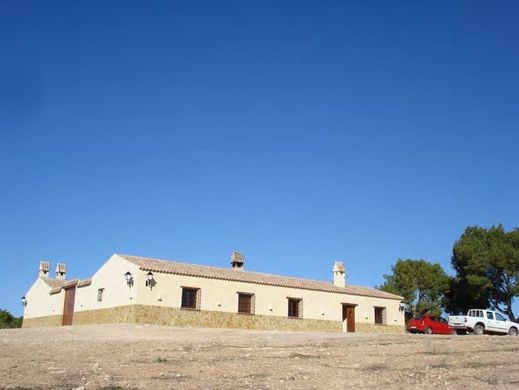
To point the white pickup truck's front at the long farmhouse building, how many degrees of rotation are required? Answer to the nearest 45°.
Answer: approximately 135° to its left

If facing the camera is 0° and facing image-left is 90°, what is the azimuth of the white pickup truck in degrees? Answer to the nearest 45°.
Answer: approximately 225°

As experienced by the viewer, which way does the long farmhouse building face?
facing the viewer and to the right of the viewer

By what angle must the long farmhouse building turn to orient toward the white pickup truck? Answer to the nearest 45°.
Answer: approximately 45° to its left

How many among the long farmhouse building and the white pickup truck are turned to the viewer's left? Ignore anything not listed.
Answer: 0
